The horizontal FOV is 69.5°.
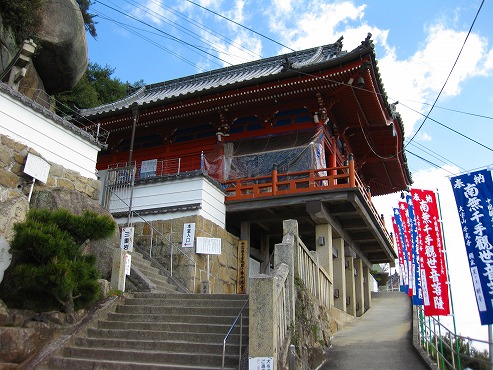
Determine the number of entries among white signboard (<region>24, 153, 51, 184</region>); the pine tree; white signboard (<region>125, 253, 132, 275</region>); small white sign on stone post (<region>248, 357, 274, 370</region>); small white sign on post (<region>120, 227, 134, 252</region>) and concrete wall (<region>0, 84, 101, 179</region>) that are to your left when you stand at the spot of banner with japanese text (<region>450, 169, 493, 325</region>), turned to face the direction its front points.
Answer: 0

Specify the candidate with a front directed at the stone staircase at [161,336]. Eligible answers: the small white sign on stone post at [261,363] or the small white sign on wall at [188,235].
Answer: the small white sign on wall at [188,235]

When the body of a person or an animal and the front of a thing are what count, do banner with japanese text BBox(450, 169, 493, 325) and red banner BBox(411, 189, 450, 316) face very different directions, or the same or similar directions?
same or similar directions

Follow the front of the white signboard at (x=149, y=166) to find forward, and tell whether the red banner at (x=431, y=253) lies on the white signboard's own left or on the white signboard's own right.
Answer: on the white signboard's own left

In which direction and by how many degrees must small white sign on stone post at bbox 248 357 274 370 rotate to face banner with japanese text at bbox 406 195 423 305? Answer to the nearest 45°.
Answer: approximately 135° to its left

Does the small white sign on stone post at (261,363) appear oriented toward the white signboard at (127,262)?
no

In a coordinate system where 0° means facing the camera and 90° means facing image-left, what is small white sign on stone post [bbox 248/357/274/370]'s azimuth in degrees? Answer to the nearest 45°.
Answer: approximately 0°

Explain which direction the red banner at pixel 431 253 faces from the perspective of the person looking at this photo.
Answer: facing the viewer

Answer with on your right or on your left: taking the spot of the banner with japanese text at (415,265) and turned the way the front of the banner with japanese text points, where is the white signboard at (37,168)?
on your right

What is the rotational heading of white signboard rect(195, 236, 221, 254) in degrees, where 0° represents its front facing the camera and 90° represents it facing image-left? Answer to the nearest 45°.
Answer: approximately 0°

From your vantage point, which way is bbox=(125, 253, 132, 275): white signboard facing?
toward the camera

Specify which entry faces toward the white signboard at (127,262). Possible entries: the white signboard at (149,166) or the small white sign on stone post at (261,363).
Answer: the white signboard at (149,166)

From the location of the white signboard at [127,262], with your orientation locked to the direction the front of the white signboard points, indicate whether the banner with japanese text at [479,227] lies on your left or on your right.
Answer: on your left
